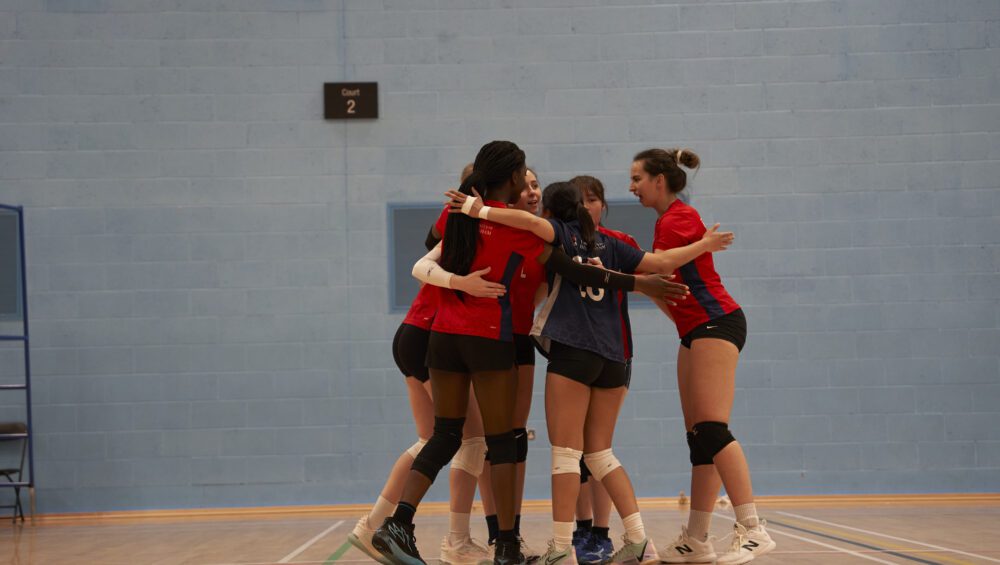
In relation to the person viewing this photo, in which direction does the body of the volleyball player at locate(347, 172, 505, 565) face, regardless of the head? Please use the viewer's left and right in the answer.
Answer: facing to the right of the viewer

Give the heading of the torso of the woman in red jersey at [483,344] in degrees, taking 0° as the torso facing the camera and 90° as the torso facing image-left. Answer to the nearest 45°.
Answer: approximately 225°

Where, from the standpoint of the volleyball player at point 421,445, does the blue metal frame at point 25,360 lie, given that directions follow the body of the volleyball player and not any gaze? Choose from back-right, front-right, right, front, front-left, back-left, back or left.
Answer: back-left

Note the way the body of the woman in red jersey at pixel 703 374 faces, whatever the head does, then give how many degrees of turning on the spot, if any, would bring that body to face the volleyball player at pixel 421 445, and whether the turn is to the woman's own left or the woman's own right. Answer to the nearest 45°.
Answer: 0° — they already face them

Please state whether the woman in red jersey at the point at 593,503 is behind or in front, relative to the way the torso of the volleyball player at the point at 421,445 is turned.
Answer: in front

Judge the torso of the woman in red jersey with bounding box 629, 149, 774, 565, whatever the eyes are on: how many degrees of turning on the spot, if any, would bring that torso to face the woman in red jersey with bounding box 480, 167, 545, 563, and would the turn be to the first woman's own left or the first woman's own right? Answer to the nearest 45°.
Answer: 0° — they already face them

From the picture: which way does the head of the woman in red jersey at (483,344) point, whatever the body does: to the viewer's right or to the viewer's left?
to the viewer's right

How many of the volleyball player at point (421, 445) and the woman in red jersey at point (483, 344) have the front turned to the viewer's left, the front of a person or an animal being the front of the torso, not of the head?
0

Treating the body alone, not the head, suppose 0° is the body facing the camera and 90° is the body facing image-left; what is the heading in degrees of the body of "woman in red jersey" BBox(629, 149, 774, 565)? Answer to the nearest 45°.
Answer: approximately 90°

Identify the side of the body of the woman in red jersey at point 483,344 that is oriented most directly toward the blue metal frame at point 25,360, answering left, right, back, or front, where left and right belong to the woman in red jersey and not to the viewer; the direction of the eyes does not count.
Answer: left

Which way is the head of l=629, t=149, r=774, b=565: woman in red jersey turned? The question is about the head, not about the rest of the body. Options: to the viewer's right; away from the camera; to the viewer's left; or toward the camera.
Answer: to the viewer's left
